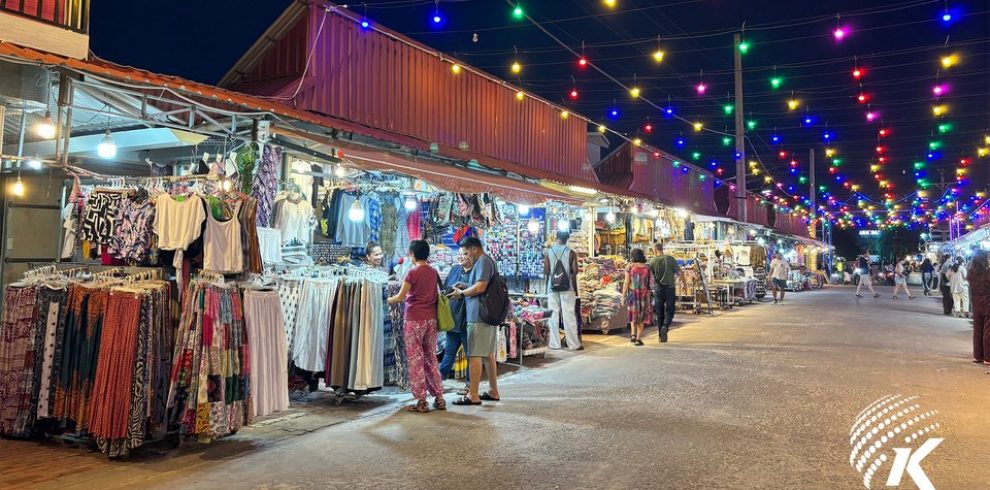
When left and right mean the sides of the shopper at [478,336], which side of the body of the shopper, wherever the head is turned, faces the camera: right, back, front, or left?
left

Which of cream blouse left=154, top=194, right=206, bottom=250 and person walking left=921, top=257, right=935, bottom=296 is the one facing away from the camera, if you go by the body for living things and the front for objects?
the person walking

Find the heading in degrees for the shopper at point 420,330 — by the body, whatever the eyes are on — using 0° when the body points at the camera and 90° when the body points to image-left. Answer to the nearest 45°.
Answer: approximately 135°

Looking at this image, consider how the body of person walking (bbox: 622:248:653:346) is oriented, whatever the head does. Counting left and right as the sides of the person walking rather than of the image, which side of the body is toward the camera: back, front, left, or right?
back

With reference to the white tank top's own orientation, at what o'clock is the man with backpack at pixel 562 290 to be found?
The man with backpack is roughly at 8 o'clock from the white tank top.

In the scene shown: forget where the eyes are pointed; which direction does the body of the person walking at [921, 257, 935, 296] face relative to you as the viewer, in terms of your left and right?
facing away from the viewer

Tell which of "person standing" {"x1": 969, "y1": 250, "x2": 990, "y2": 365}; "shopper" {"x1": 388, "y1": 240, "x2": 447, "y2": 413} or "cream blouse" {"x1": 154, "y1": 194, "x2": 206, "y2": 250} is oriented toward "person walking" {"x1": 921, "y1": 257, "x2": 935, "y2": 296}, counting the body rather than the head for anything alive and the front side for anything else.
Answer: "person standing" {"x1": 969, "y1": 250, "x2": 990, "y2": 365}

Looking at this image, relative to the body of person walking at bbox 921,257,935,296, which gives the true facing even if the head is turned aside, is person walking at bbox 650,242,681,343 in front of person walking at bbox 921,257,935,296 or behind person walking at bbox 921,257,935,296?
behind

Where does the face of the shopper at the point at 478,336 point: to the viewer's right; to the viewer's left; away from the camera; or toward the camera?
to the viewer's left
